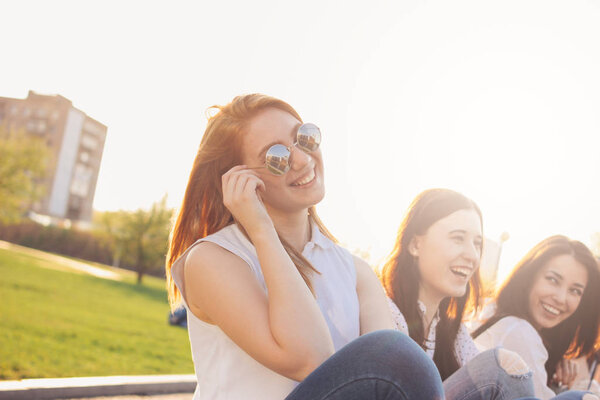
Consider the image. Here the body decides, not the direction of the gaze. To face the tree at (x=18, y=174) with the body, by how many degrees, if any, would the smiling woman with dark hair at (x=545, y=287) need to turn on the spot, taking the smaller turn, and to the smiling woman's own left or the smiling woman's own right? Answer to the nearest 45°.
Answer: approximately 180°

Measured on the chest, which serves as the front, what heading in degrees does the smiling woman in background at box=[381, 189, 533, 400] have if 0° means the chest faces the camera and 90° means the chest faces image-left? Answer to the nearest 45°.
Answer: approximately 315°

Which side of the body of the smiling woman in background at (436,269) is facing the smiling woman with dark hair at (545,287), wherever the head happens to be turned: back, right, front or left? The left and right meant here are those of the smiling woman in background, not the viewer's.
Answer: left

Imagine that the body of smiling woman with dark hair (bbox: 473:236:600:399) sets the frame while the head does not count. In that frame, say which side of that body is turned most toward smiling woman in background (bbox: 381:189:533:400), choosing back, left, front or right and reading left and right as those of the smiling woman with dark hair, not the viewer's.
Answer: right

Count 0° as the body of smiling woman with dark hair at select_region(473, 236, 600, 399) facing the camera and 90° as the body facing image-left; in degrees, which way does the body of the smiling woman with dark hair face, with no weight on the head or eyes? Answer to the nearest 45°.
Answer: approximately 315°

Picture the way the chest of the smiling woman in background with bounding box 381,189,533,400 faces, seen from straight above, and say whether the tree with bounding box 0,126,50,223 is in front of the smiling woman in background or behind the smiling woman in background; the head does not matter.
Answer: behind
